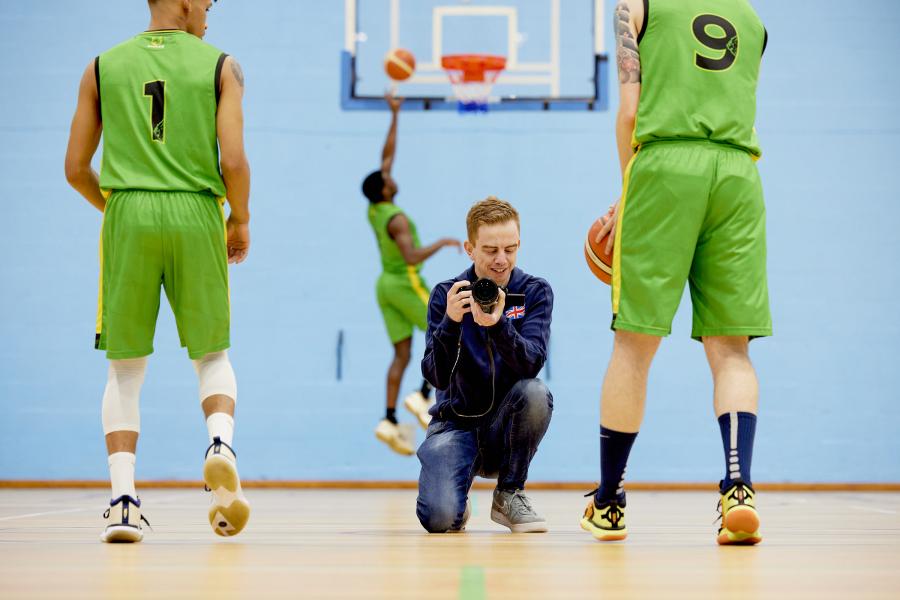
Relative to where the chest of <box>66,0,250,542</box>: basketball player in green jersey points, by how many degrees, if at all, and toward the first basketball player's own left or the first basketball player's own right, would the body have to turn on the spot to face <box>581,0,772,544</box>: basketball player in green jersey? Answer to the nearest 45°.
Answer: approximately 90° to the first basketball player's own right

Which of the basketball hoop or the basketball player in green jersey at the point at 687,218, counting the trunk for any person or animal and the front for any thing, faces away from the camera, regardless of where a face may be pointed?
the basketball player in green jersey

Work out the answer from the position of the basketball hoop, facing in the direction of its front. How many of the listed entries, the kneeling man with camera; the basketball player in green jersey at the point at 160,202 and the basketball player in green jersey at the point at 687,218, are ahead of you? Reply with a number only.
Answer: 3

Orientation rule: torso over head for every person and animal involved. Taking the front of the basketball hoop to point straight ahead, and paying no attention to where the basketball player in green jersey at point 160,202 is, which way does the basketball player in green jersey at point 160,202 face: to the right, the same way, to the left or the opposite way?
the opposite way

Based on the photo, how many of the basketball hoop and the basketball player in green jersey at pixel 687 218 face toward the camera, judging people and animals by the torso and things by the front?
1

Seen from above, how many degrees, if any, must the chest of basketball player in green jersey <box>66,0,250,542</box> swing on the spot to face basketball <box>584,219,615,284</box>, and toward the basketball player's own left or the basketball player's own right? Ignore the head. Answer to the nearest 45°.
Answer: approximately 90° to the basketball player's own right

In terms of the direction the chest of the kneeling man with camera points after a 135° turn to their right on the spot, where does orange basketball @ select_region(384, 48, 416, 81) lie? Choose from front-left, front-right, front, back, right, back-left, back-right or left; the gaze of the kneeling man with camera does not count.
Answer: front-right

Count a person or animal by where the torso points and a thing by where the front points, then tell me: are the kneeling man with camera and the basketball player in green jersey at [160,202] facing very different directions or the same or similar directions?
very different directions

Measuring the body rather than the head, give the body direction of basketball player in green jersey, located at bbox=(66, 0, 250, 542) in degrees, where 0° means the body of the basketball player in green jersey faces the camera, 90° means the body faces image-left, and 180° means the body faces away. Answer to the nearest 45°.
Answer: approximately 180°

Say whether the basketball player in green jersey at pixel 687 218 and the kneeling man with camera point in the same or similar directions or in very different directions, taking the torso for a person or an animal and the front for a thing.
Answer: very different directions
